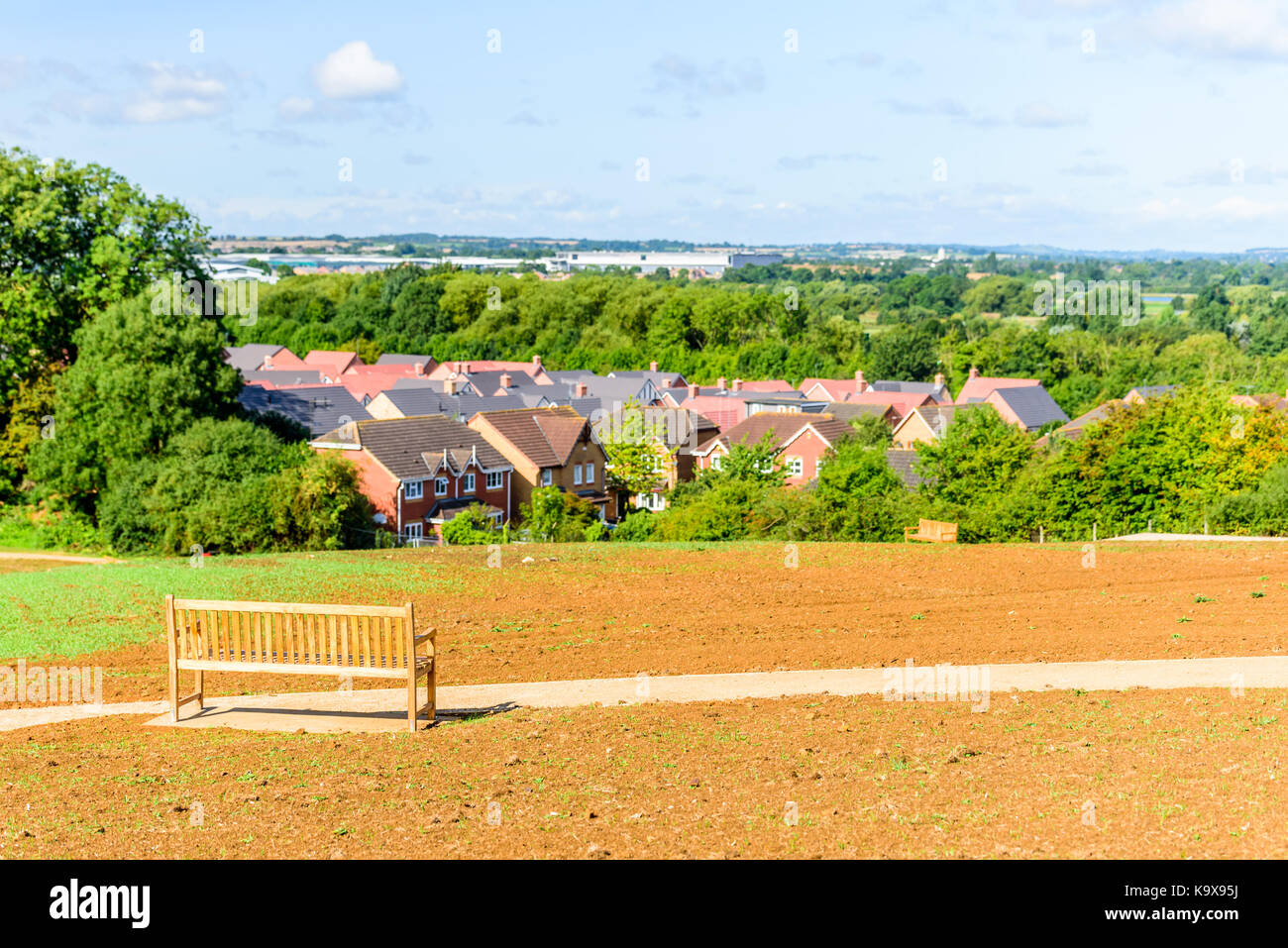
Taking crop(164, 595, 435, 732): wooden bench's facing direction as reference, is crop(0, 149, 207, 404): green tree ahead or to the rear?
ahead

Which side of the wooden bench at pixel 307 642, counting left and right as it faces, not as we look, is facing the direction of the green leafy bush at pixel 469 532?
front

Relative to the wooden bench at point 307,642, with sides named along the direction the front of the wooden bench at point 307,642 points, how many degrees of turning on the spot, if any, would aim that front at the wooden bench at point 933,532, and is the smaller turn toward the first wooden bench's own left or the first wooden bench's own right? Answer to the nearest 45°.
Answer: approximately 45° to the first wooden bench's own right

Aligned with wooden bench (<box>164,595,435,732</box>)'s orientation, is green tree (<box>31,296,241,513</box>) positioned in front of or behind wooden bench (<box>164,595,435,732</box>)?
in front

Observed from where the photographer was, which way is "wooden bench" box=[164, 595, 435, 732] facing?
facing away from the viewer
